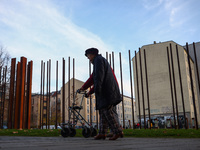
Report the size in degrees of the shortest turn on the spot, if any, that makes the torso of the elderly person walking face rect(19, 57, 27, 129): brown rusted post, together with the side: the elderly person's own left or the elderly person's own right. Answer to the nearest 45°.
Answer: approximately 45° to the elderly person's own right

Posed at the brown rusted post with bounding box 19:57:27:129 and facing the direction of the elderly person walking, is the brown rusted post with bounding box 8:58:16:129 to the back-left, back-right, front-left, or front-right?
back-right

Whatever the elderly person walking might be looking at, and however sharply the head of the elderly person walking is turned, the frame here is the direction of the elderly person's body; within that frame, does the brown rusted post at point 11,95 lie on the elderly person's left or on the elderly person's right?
on the elderly person's right

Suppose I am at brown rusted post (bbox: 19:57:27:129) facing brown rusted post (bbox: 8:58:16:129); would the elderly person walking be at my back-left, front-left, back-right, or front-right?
back-left

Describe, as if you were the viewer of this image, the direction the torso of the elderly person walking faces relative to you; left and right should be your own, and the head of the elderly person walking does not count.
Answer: facing to the left of the viewer
